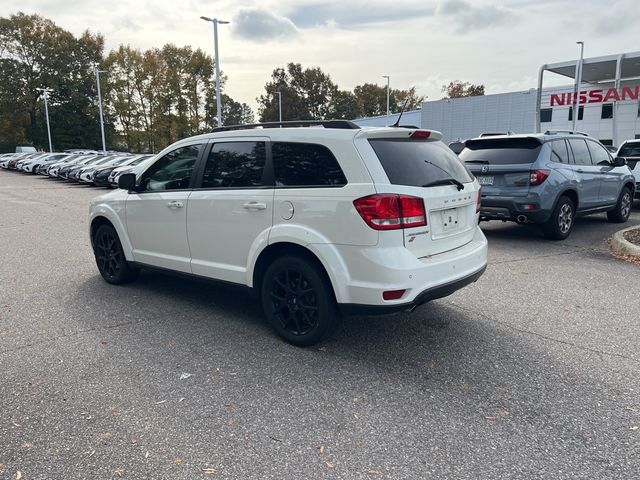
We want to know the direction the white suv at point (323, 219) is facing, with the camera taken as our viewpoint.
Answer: facing away from the viewer and to the left of the viewer

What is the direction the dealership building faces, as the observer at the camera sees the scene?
facing the viewer and to the left of the viewer

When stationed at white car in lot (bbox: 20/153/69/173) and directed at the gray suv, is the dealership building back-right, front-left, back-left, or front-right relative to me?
front-left

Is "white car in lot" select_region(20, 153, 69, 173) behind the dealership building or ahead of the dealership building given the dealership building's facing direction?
ahead

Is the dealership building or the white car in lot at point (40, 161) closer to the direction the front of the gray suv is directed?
the dealership building

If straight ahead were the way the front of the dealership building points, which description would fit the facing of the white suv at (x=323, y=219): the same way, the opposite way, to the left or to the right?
to the right

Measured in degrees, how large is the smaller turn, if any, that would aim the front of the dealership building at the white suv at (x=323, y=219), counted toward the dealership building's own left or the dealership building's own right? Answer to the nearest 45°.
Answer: approximately 45° to the dealership building's own left

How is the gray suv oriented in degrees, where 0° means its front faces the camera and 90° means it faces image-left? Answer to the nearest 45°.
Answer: approximately 225°

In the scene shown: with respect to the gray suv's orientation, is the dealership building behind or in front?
in front

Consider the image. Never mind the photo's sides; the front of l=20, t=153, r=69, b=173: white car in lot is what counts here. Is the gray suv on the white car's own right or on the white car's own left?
on the white car's own left

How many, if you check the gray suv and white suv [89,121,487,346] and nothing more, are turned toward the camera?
0

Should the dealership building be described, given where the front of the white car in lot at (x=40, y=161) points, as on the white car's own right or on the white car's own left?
on the white car's own left

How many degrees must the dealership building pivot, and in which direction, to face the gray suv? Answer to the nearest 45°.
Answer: approximately 45° to its left

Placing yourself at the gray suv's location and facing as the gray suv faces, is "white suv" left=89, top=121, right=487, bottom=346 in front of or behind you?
behind

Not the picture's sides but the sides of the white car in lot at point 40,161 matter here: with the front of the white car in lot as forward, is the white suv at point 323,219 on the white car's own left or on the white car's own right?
on the white car's own left
